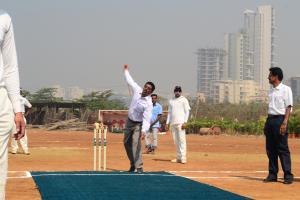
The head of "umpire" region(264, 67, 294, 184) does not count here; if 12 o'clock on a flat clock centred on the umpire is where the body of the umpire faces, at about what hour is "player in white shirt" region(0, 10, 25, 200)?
The player in white shirt is roughly at 11 o'clock from the umpire.

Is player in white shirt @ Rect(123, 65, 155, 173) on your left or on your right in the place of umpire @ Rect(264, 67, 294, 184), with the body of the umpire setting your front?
on your right

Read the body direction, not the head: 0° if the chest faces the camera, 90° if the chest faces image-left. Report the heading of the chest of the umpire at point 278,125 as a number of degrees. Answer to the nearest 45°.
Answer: approximately 45°

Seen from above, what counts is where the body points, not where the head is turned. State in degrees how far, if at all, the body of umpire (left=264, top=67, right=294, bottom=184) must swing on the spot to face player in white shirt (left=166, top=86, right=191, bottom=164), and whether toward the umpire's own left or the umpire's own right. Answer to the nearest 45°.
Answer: approximately 90° to the umpire's own right
